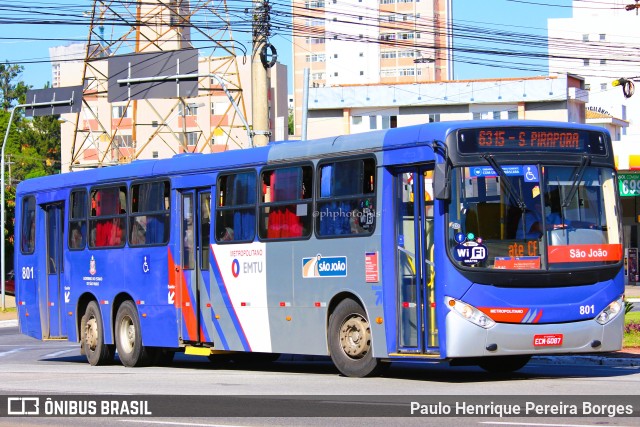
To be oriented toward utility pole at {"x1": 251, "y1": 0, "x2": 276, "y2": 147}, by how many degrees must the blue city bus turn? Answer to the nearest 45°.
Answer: approximately 135° to its left

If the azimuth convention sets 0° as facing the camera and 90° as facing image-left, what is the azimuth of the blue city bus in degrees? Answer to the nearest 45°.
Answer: approximately 315°
